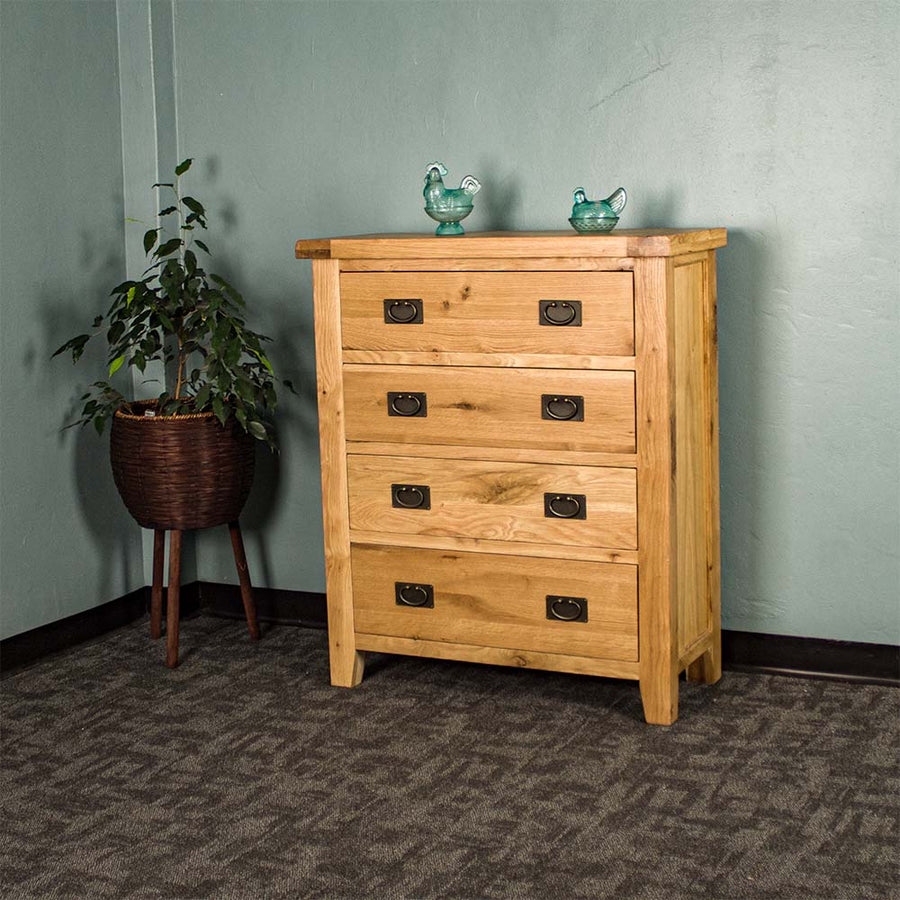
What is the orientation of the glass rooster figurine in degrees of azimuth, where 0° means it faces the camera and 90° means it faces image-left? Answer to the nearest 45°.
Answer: approximately 90°

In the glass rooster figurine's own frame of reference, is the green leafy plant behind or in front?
in front

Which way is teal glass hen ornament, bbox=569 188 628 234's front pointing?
to the viewer's left

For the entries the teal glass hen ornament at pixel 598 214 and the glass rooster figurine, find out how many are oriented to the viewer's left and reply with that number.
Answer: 2
